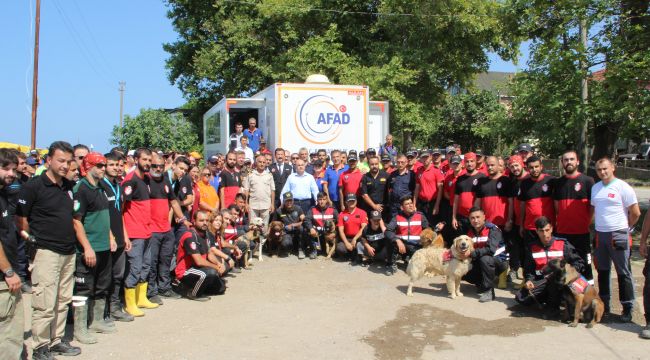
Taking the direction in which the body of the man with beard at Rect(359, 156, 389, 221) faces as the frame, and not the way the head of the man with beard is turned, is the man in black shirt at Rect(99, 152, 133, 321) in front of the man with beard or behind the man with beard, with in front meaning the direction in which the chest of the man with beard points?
in front

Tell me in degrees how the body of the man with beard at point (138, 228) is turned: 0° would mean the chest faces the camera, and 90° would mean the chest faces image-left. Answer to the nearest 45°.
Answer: approximately 315°

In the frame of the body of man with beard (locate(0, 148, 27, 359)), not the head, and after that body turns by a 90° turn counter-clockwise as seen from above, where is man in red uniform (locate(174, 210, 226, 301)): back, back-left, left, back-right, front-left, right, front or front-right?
front

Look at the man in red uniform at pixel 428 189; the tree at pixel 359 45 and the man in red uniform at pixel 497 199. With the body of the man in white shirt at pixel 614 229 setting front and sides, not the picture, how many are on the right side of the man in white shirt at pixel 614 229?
3

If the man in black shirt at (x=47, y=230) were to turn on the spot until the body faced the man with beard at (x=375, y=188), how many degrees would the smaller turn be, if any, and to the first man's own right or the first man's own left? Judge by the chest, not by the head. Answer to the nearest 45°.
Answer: approximately 90° to the first man's own left

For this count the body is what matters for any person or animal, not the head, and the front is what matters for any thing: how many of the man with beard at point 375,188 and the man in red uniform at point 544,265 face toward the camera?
2

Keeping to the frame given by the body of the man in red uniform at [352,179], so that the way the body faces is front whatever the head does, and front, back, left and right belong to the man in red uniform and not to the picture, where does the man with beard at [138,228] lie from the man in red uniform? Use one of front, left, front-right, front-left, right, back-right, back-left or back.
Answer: front-right

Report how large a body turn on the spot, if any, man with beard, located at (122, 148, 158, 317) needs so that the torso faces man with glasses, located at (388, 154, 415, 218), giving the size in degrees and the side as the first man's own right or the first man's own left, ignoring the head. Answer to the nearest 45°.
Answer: approximately 45° to the first man's own left

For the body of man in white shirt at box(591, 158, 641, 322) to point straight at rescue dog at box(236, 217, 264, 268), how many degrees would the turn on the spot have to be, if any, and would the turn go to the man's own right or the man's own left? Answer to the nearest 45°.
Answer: approximately 45° to the man's own right

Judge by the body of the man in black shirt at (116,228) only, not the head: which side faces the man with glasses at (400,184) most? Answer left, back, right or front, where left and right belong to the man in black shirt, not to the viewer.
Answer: left

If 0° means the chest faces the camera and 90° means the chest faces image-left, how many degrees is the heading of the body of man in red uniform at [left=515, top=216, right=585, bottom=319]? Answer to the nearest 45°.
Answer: approximately 0°
